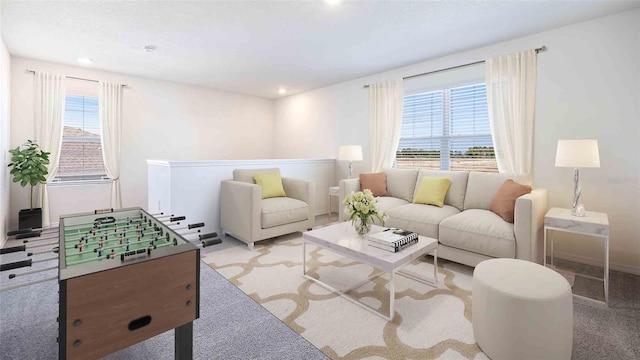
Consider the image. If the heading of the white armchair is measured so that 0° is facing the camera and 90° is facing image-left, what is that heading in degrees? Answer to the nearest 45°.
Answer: approximately 315°

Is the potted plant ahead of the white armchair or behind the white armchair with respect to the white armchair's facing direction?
behind

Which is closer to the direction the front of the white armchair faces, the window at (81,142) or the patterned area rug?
the patterned area rug

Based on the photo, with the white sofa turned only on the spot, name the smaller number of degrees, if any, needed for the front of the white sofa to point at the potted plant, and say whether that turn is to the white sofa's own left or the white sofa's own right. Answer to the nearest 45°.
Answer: approximately 45° to the white sofa's own right

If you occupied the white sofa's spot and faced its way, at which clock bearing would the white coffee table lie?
The white coffee table is roughly at 12 o'clock from the white sofa.

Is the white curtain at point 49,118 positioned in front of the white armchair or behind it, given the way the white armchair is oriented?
behind

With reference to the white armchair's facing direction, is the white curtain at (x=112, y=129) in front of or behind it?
behind
